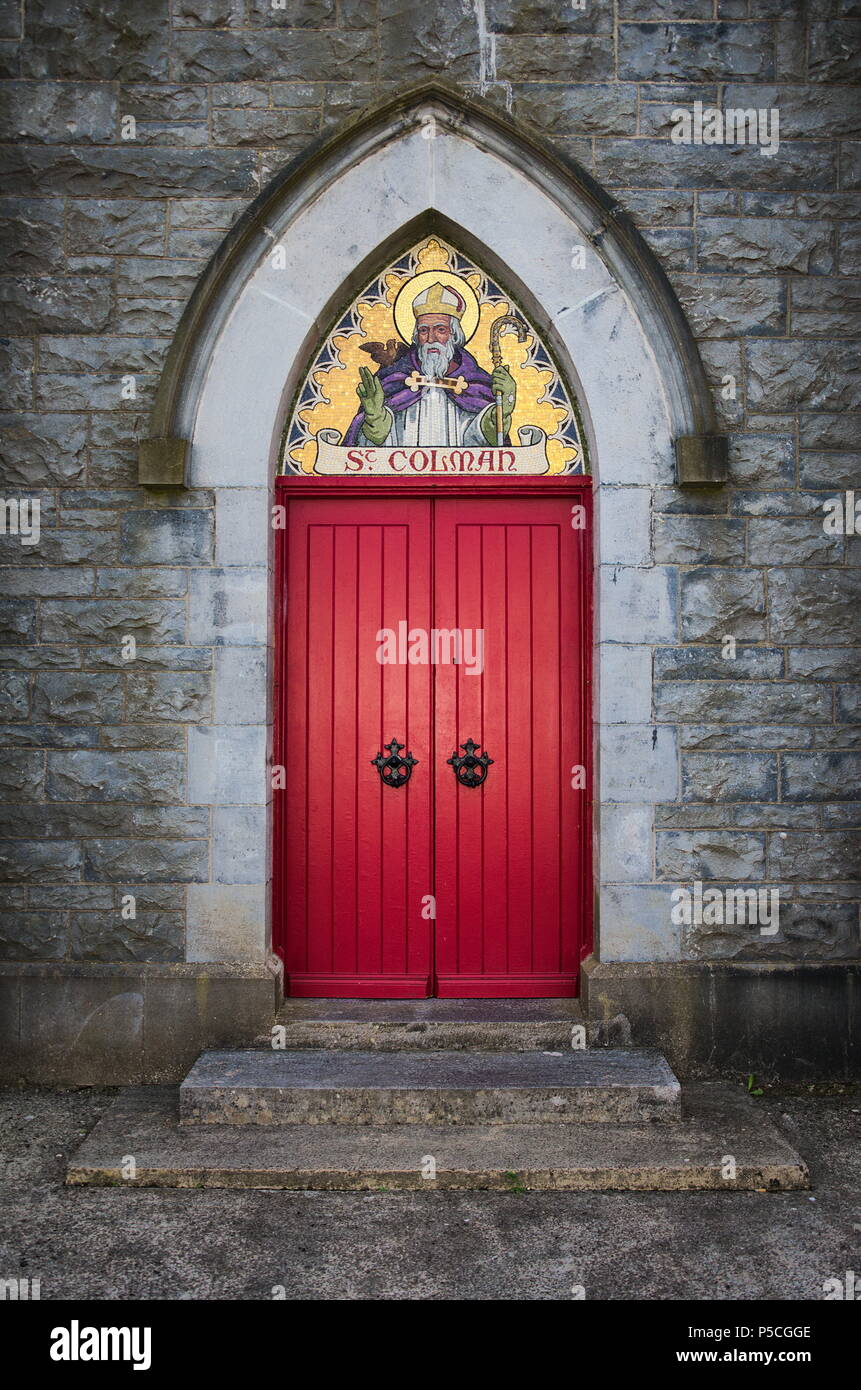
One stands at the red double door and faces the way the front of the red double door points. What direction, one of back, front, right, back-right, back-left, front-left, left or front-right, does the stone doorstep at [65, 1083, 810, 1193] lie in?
front

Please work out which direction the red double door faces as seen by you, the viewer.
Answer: facing the viewer
